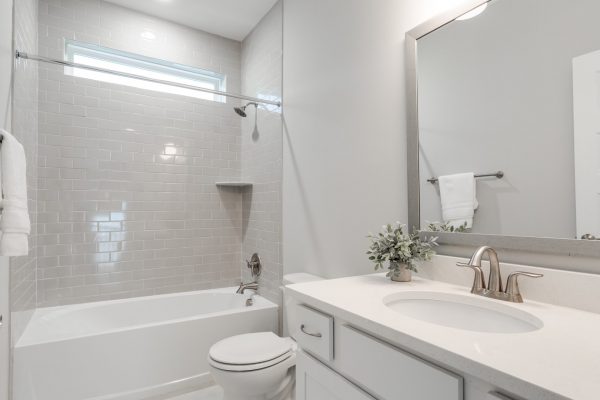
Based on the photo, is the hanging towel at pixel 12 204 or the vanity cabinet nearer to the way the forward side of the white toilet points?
the hanging towel

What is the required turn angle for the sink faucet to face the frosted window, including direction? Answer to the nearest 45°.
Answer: approximately 45° to its right

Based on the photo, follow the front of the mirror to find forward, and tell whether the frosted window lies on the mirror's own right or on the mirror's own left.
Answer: on the mirror's own right

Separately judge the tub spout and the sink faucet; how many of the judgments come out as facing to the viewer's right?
0

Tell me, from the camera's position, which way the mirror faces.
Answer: facing the viewer and to the left of the viewer

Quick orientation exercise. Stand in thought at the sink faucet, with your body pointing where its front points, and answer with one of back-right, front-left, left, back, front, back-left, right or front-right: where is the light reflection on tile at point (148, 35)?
front-right

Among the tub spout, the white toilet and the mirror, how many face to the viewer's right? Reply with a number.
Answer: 0

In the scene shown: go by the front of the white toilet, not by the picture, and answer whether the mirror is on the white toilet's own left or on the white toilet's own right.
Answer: on the white toilet's own left

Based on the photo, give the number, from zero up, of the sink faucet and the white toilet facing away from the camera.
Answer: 0
